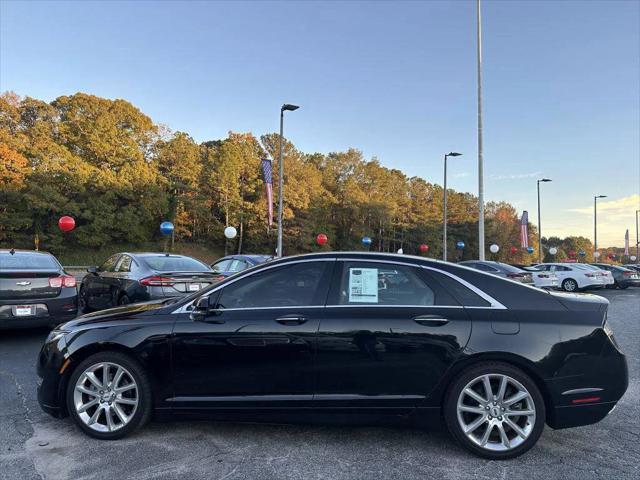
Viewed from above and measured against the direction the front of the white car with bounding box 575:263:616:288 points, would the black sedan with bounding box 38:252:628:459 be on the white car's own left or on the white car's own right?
on the white car's own left

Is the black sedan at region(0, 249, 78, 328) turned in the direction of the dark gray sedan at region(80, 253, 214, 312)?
no

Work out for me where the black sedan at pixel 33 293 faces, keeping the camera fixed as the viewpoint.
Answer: facing away from the viewer

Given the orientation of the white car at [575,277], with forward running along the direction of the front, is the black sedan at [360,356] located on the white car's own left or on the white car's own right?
on the white car's own left

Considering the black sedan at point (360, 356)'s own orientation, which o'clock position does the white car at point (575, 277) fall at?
The white car is roughly at 4 o'clock from the black sedan.

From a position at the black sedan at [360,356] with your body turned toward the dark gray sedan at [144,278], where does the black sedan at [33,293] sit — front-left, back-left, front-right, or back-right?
front-left

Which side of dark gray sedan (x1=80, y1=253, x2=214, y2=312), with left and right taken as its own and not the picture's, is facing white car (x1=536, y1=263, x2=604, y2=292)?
right

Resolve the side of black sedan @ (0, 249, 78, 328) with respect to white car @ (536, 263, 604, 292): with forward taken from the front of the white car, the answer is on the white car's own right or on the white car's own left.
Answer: on the white car's own left

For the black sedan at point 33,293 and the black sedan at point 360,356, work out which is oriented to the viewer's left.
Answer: the black sedan at point 360,356

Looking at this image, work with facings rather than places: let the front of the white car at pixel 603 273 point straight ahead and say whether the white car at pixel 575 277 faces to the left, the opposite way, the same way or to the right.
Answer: the same way

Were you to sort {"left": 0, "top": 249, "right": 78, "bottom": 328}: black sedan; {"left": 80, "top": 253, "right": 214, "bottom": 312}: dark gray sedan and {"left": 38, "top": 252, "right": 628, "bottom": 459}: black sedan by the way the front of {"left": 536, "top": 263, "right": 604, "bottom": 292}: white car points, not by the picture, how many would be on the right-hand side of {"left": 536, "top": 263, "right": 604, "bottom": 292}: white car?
0

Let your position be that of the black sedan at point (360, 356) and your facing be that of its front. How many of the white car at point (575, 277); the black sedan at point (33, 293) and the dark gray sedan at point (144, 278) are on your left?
0

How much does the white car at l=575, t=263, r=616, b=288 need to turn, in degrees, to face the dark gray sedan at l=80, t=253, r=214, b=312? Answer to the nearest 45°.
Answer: approximately 135° to its left

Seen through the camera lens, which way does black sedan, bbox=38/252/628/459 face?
facing to the left of the viewer

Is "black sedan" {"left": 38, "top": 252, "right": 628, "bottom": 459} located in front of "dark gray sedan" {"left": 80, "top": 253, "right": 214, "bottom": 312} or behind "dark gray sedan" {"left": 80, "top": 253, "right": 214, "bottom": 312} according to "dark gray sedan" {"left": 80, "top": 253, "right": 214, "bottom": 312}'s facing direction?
behind

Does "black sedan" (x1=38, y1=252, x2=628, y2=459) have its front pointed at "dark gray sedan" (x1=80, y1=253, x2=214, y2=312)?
no

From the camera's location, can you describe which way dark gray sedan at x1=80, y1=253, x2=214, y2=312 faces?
facing away from the viewer and to the left of the viewer

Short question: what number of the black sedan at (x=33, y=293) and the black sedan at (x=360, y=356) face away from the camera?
1

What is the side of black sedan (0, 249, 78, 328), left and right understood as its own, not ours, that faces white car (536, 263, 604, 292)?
right
